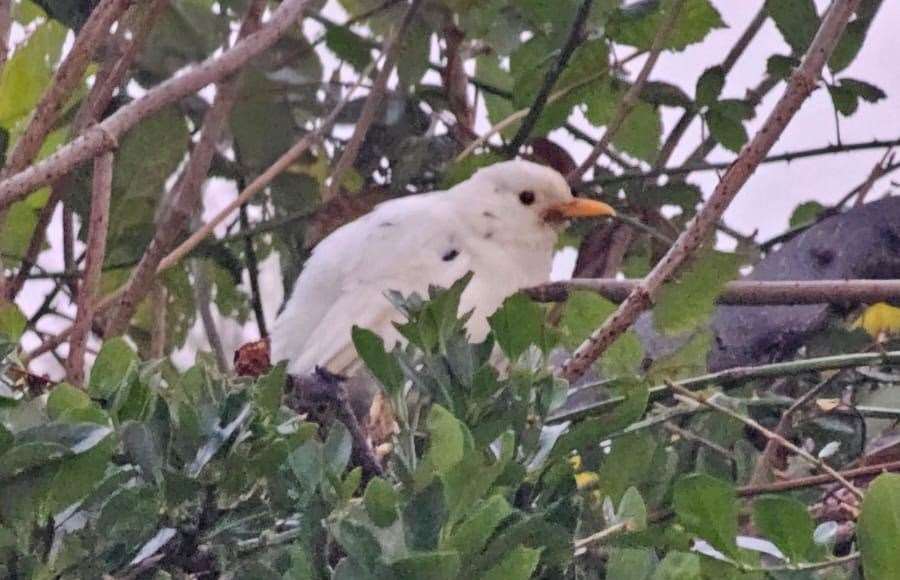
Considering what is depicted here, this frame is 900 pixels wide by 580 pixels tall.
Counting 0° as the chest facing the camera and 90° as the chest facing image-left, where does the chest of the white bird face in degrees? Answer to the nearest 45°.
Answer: approximately 270°

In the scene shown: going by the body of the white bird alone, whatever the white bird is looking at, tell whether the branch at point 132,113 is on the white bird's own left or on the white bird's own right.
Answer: on the white bird's own right

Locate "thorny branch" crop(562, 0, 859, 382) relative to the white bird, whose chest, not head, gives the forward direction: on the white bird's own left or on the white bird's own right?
on the white bird's own right

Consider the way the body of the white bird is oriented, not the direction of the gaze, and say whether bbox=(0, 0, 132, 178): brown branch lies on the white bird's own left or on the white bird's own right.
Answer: on the white bird's own right
